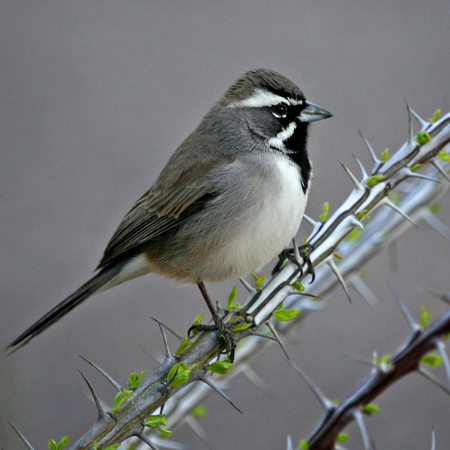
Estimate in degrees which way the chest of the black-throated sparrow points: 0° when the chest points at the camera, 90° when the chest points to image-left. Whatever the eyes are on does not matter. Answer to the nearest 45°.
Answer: approximately 270°
